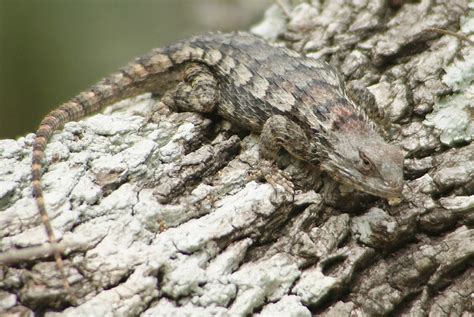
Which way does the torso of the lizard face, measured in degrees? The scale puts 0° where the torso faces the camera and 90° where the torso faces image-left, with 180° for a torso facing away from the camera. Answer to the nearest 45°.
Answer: approximately 315°
